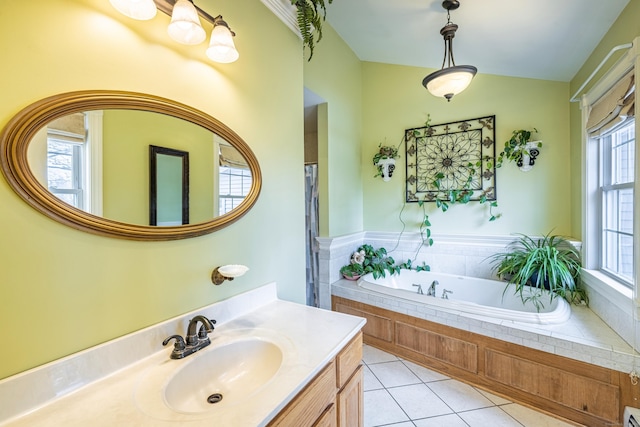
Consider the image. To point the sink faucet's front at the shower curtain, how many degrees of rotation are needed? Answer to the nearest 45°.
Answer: approximately 90° to its left

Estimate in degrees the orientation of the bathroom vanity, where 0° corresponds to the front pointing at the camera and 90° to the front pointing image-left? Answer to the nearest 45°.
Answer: approximately 315°

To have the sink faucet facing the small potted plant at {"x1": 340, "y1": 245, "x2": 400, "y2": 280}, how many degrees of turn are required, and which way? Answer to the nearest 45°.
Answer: approximately 90° to its left

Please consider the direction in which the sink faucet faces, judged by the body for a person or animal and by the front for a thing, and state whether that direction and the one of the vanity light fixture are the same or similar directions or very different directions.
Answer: same or similar directions

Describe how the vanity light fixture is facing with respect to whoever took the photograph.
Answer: facing the viewer and to the right of the viewer

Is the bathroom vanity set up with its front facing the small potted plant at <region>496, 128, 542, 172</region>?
no

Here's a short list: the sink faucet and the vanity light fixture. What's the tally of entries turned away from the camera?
0

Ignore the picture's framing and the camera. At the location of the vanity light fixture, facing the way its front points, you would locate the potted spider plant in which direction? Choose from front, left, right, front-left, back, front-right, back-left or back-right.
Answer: front-left

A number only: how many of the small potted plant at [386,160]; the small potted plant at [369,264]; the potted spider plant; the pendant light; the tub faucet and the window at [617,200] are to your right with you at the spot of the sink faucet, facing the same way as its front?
0

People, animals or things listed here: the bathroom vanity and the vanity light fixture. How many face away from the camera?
0

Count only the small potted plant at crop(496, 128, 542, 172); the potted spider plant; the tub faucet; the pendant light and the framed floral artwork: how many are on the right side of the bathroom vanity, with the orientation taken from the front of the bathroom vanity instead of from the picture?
0

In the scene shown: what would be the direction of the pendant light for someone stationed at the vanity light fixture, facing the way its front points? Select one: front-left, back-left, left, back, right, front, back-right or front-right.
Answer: front-left

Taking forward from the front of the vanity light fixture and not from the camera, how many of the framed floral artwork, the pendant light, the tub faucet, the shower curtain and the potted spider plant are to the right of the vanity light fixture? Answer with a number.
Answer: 0

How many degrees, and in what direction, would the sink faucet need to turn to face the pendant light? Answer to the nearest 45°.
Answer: approximately 45° to its left

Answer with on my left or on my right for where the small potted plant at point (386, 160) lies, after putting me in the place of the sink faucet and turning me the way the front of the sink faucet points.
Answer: on my left
